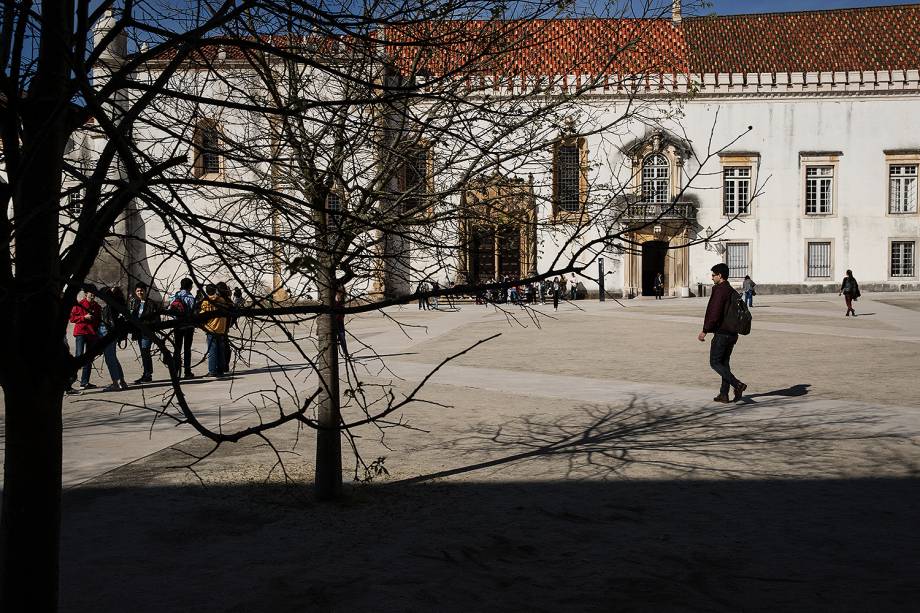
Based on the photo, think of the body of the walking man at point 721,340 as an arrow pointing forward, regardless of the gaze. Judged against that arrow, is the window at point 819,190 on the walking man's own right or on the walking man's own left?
on the walking man's own right

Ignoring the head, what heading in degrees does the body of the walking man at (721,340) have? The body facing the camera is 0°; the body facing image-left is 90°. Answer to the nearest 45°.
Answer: approximately 90°

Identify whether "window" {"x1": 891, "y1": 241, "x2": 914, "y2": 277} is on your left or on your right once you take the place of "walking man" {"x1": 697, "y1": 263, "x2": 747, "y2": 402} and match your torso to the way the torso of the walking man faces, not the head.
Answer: on your right

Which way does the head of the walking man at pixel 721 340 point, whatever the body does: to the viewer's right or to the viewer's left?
to the viewer's left

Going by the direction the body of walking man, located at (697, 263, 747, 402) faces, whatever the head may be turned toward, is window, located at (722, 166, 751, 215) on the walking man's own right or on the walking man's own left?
on the walking man's own right

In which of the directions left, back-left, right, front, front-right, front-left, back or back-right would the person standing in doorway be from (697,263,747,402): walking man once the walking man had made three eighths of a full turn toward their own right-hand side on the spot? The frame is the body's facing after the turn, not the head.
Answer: front-left

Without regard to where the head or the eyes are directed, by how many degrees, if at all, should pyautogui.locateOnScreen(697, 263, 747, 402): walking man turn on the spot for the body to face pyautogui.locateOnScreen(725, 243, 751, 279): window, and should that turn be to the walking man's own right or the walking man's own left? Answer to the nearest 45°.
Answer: approximately 90° to the walking man's own right

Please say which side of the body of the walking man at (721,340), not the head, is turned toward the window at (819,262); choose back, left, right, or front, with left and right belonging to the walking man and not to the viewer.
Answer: right
